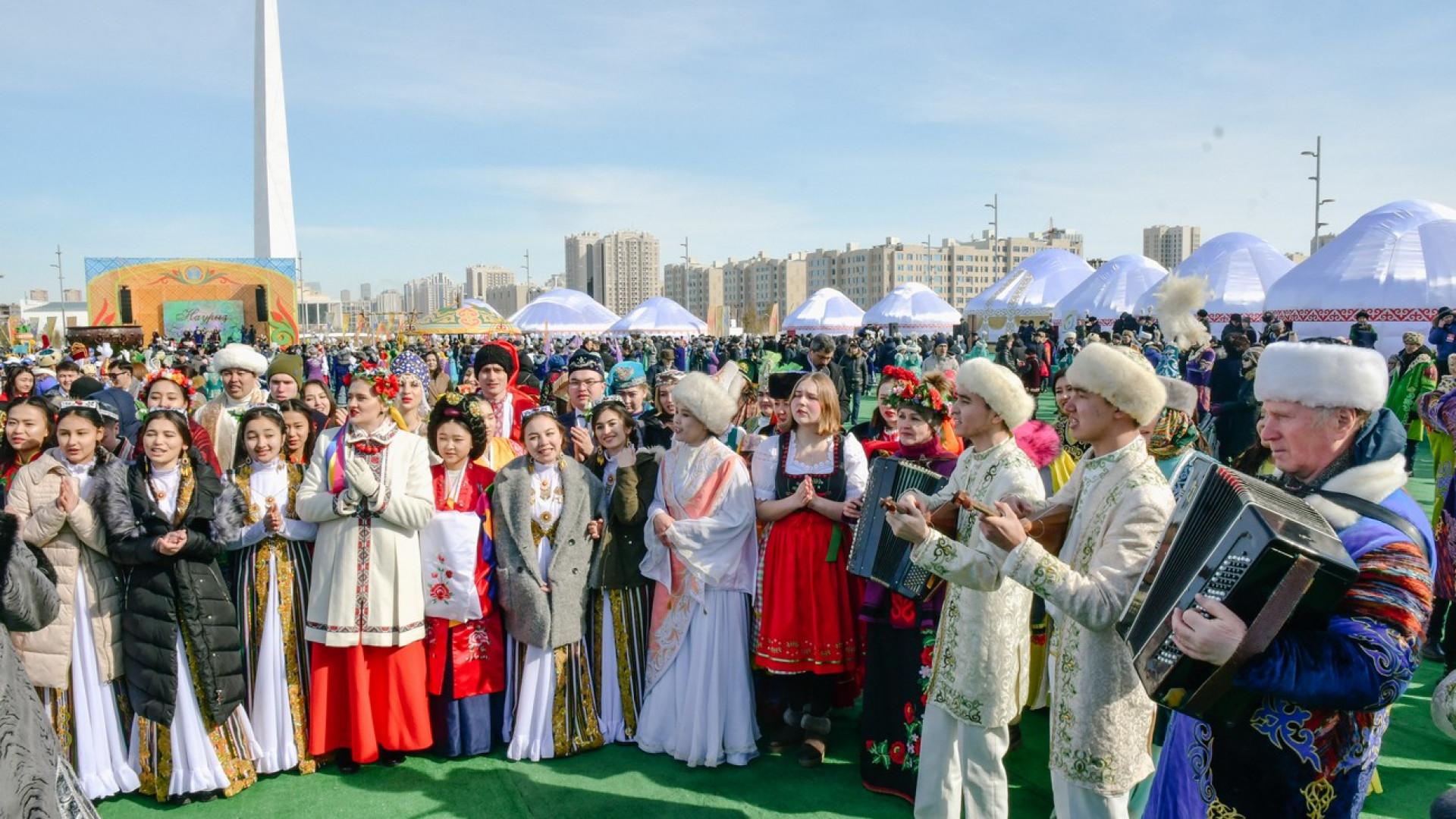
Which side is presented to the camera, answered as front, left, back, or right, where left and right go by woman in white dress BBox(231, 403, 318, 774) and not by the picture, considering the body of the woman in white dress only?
front

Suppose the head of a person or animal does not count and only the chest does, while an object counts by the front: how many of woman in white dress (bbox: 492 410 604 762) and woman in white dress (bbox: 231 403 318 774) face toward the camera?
2

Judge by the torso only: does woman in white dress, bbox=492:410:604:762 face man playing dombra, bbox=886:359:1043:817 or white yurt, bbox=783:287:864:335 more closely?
the man playing dombra

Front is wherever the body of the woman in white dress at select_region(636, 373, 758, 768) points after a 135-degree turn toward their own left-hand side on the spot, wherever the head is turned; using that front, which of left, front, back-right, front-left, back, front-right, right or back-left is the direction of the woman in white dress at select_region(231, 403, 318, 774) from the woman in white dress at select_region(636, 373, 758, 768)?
back

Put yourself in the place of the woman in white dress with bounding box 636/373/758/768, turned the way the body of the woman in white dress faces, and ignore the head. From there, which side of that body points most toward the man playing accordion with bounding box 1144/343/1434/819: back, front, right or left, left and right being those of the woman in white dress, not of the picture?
left

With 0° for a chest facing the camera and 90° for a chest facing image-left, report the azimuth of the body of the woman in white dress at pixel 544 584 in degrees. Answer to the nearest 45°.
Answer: approximately 0°

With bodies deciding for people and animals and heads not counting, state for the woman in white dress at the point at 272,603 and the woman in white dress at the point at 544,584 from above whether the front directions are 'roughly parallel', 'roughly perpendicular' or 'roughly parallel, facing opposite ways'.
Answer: roughly parallel

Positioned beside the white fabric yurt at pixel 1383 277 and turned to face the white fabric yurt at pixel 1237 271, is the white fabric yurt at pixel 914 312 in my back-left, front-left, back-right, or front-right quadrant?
front-left

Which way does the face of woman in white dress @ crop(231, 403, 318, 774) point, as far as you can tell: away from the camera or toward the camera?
toward the camera

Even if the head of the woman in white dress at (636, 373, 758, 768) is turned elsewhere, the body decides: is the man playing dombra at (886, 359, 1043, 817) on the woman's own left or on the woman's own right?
on the woman's own left

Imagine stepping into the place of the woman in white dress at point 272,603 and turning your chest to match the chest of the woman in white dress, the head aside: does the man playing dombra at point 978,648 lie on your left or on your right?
on your left

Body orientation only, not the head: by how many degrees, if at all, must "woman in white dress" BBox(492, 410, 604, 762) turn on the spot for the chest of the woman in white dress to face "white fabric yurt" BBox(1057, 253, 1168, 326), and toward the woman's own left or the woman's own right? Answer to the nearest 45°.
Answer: approximately 135° to the woman's own left

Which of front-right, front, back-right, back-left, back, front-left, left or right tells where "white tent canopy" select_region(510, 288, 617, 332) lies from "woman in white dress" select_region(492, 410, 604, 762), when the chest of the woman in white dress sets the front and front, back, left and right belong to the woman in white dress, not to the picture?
back

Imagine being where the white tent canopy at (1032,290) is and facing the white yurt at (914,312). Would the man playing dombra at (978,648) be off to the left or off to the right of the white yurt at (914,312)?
left

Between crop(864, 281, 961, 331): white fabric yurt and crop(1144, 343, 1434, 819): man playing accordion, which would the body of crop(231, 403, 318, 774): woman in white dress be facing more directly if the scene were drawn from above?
the man playing accordion

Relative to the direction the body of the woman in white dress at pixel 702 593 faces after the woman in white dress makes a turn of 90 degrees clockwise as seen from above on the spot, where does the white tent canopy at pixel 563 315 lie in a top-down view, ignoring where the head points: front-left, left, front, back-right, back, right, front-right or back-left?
front-right

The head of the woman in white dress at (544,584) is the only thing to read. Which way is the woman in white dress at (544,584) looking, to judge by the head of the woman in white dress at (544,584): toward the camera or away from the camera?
toward the camera

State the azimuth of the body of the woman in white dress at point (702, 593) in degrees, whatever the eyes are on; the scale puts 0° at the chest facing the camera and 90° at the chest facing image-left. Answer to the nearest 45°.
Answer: approximately 45°

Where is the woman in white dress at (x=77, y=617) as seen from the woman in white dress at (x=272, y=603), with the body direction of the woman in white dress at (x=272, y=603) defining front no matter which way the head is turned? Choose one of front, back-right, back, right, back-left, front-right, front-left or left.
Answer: right
